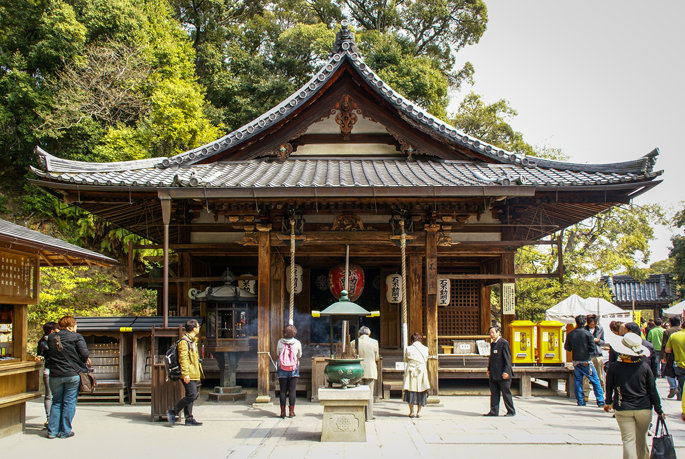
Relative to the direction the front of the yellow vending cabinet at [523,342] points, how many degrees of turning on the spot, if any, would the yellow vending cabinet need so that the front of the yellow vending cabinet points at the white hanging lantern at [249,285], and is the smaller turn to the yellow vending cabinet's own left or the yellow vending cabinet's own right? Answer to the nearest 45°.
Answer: approximately 90° to the yellow vending cabinet's own right

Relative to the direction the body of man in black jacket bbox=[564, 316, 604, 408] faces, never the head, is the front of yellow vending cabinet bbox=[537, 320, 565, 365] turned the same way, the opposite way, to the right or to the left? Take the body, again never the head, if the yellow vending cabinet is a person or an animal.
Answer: the opposite way

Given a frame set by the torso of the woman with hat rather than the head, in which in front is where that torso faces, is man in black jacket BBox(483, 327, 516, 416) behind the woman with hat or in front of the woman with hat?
in front

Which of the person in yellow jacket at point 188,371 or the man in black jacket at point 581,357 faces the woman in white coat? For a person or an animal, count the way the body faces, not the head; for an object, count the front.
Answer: the person in yellow jacket

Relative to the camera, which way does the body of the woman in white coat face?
away from the camera

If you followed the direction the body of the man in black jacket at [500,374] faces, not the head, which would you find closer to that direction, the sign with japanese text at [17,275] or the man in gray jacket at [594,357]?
the sign with japanese text

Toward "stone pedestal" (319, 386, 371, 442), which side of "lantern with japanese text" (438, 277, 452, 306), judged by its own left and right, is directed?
front

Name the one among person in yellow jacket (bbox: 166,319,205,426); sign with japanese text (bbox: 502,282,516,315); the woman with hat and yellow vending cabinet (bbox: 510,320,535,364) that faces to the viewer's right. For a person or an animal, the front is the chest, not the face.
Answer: the person in yellow jacket
